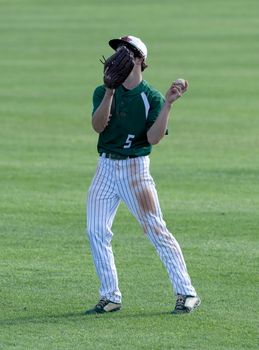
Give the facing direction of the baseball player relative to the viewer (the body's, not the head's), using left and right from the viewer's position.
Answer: facing the viewer and to the left of the viewer

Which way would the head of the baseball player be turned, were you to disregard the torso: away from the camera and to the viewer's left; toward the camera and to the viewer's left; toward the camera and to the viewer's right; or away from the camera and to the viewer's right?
toward the camera and to the viewer's left
